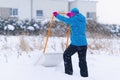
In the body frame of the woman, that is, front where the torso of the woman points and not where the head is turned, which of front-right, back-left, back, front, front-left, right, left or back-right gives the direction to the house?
front-right

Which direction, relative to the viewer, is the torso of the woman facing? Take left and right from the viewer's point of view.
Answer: facing away from the viewer and to the left of the viewer
